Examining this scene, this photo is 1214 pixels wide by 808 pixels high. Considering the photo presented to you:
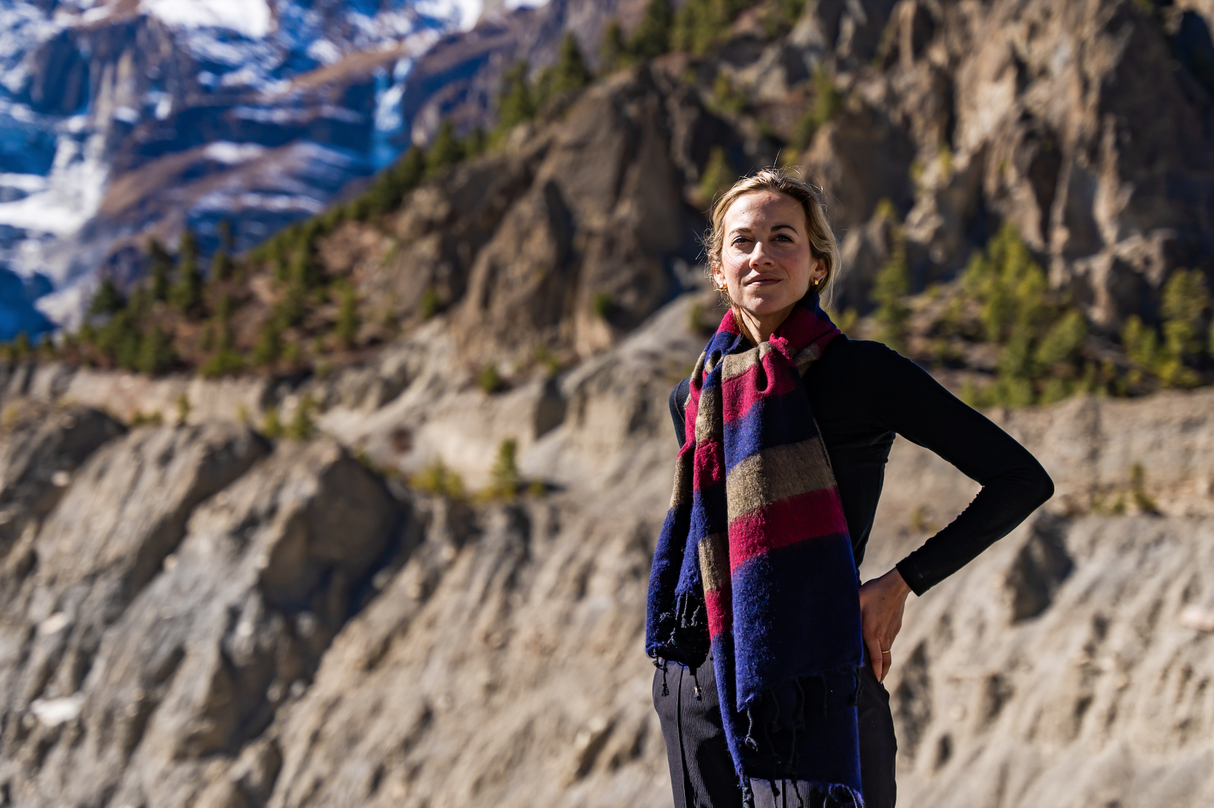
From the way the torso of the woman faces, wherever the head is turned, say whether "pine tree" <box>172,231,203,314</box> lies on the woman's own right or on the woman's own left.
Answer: on the woman's own right

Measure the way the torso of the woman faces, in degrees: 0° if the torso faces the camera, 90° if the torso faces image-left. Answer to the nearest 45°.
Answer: approximately 45°

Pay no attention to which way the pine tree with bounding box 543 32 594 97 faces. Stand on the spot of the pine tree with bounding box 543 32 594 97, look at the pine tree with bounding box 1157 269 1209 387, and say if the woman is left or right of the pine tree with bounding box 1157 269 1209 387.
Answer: right

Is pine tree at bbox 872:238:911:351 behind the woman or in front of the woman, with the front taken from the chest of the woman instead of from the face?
behind

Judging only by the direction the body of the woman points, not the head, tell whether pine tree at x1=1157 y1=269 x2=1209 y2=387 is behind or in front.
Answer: behind
